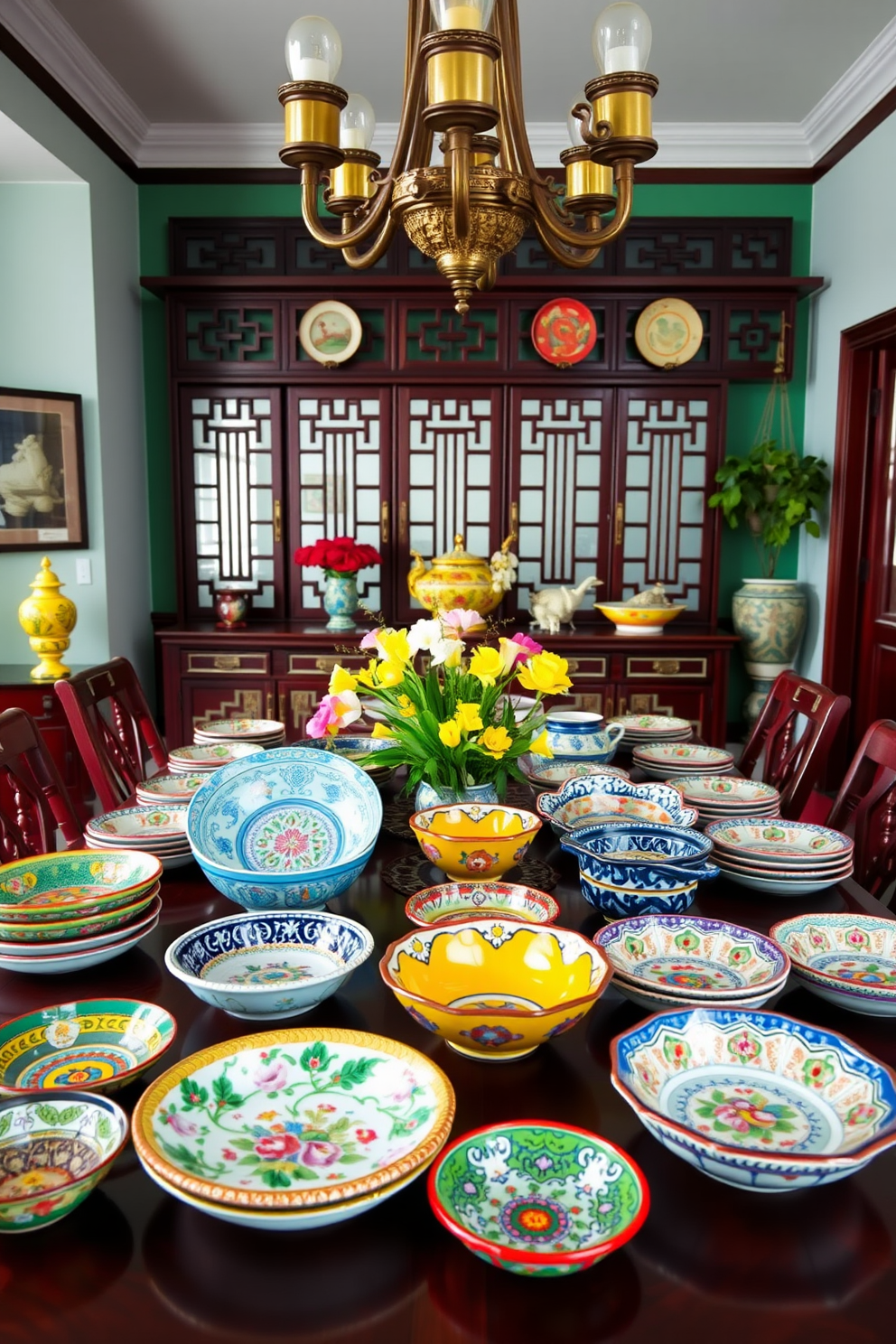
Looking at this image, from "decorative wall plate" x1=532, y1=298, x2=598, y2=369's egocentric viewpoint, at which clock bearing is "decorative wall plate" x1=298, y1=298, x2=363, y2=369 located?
"decorative wall plate" x1=298, y1=298, x2=363, y2=369 is roughly at 3 o'clock from "decorative wall plate" x1=532, y1=298, x2=598, y2=369.

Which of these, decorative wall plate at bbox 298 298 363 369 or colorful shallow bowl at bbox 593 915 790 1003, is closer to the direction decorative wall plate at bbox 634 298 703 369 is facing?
the colorful shallow bowl

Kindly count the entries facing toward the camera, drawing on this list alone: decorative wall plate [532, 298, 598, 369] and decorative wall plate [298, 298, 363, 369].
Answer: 2

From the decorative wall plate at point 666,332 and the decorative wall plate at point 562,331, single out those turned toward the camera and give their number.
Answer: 2

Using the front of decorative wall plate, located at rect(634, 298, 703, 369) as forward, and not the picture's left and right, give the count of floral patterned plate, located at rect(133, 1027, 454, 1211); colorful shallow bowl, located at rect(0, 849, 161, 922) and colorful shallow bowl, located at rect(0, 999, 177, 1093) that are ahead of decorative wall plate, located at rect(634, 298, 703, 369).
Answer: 3

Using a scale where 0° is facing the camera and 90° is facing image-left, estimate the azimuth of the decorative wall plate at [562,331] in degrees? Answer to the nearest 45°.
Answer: approximately 0°

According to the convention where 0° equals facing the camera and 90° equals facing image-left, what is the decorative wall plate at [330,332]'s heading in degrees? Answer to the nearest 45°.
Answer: approximately 0°

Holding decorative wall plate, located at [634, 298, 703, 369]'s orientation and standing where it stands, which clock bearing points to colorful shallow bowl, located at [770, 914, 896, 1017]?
The colorful shallow bowl is roughly at 12 o'clock from the decorative wall plate.

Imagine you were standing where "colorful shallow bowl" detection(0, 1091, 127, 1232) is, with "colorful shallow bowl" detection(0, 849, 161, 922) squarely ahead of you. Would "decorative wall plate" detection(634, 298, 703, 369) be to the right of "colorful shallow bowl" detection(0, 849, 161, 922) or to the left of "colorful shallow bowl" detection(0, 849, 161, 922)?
right

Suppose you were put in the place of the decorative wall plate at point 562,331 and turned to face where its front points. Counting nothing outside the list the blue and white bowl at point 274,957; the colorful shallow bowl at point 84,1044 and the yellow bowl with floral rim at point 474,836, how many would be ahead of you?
3
